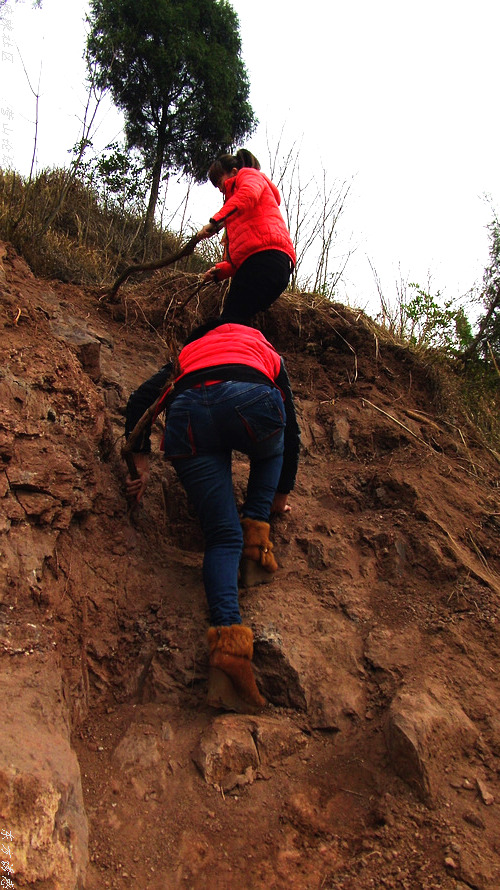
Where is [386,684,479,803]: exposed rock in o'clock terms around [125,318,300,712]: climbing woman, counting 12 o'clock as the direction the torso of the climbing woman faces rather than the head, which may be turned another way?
The exposed rock is roughly at 4 o'clock from the climbing woman.

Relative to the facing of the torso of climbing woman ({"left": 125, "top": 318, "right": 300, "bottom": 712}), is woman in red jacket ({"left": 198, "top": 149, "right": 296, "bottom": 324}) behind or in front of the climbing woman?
in front

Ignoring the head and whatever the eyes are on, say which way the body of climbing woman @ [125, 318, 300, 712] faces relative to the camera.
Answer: away from the camera

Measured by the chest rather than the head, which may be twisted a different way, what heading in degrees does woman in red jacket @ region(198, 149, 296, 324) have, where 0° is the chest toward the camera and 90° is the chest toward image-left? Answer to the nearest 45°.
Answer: approximately 90°

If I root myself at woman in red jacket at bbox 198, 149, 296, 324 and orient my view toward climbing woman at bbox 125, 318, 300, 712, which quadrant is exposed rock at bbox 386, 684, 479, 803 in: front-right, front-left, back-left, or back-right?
front-left

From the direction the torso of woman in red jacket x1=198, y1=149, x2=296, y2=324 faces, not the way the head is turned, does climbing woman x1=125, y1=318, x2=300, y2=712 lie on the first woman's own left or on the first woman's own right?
on the first woman's own left
